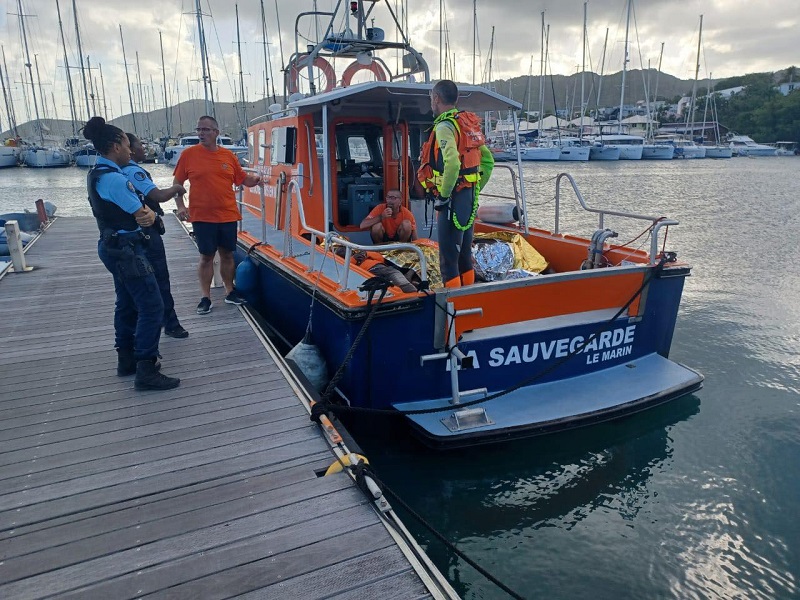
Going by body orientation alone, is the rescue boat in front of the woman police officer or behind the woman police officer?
in front

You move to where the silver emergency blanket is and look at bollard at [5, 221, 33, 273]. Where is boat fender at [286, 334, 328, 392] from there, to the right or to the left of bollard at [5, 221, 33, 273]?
left

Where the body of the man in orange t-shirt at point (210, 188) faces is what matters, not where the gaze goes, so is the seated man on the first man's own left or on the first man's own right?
on the first man's own left

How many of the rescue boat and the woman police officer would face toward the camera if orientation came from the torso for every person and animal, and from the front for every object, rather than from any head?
0

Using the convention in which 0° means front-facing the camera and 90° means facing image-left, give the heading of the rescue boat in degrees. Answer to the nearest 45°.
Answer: approximately 135°

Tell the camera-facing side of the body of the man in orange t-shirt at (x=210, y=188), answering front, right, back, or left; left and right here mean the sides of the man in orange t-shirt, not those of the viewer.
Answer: front

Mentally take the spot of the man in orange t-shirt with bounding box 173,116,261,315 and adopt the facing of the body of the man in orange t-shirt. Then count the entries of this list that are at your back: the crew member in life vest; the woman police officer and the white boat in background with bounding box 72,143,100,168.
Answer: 1

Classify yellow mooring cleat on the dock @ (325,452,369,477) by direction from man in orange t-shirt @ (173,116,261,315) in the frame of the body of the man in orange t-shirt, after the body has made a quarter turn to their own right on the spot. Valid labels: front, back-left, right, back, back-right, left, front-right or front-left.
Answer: left

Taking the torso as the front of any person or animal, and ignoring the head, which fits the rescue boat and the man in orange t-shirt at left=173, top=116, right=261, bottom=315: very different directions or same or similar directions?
very different directions

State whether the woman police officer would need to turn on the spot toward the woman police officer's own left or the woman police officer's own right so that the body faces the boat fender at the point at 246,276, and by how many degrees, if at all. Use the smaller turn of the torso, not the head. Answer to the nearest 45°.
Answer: approximately 45° to the woman police officer's own left

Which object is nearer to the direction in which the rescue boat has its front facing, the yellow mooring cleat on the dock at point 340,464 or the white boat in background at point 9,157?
the white boat in background

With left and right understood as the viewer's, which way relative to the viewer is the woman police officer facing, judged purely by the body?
facing to the right of the viewer

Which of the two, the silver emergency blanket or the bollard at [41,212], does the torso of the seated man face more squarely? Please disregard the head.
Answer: the silver emergency blanket

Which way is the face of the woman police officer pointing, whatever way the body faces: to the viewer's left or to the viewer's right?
to the viewer's right
